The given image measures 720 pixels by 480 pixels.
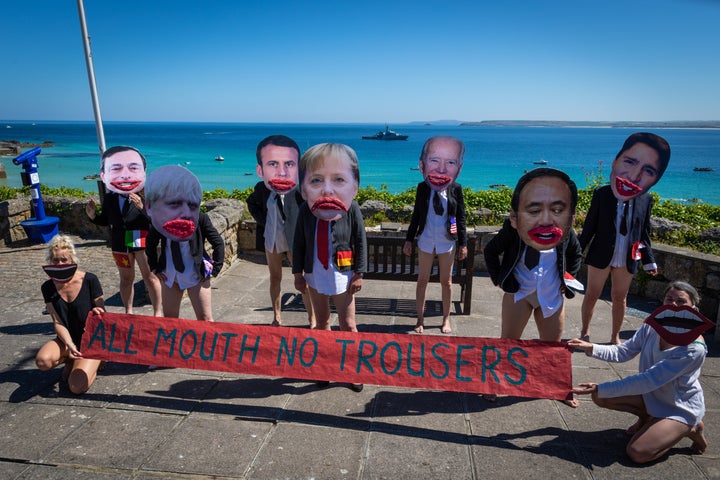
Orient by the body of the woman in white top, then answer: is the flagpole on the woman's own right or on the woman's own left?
on the woman's own right

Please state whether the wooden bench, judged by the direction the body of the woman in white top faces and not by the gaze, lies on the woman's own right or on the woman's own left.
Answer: on the woman's own right

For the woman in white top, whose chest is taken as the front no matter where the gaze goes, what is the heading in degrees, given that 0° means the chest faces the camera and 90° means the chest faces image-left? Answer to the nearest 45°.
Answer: approximately 45°

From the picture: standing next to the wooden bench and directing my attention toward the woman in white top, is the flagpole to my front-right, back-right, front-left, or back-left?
back-right
